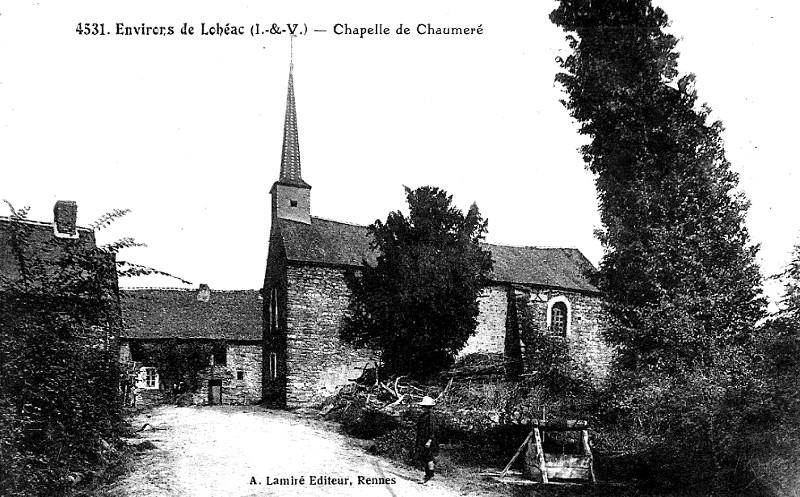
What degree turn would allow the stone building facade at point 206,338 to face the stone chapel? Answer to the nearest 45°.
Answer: approximately 45° to its left

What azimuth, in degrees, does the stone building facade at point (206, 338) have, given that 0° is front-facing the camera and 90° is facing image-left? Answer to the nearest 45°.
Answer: approximately 0°

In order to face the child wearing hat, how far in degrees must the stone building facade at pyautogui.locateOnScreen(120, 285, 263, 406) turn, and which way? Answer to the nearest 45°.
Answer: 0° — it already faces them

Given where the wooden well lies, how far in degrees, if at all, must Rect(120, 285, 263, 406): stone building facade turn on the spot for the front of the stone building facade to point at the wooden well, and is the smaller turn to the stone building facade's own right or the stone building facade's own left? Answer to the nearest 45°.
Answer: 0° — it already faces it

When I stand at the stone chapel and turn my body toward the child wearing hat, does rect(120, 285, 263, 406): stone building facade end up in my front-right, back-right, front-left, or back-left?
back-right

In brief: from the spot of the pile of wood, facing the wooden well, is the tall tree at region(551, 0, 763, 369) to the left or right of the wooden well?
left
